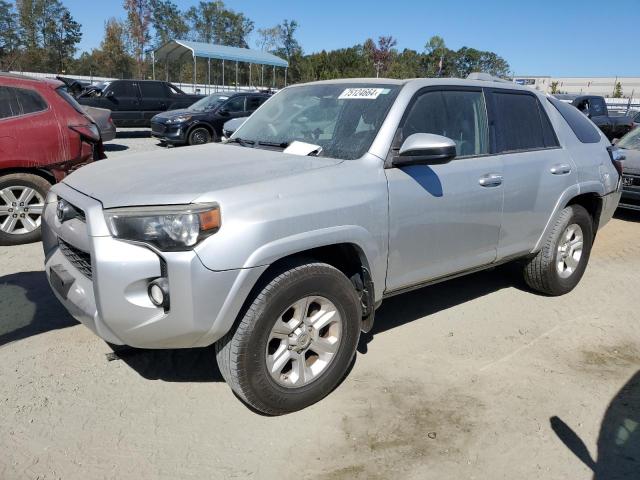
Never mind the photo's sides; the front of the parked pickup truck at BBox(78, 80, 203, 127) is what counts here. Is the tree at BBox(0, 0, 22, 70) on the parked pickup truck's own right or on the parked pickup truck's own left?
on the parked pickup truck's own right

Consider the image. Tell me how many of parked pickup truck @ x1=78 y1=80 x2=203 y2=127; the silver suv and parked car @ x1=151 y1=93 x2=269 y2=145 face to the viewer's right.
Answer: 0

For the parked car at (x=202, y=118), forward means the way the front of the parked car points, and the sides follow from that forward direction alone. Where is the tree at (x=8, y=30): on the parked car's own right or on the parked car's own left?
on the parked car's own right

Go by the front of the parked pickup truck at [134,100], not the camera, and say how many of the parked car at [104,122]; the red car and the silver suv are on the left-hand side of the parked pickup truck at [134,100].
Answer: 3

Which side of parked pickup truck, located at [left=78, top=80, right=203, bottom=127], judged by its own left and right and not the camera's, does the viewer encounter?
left

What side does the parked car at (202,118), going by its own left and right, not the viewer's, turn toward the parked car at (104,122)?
front

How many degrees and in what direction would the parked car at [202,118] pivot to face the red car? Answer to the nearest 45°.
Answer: approximately 45° to its left

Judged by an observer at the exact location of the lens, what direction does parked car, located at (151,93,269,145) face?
facing the viewer and to the left of the viewer

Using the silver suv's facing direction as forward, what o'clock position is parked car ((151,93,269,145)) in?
The parked car is roughly at 4 o'clock from the silver suv.

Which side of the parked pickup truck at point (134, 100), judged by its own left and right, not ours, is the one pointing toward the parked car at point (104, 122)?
left

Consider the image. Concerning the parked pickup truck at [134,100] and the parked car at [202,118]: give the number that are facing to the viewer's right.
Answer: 0

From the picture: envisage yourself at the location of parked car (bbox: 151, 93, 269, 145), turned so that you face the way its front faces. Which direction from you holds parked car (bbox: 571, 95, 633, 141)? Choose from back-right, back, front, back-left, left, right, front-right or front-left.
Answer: back-left

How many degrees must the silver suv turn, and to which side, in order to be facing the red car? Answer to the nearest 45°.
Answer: approximately 90° to its right

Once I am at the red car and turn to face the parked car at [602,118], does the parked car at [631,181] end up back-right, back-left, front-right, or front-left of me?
front-right

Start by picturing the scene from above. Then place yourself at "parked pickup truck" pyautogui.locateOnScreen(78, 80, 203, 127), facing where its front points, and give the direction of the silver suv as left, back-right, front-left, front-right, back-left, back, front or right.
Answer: left

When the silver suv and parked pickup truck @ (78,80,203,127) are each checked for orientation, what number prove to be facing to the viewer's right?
0
